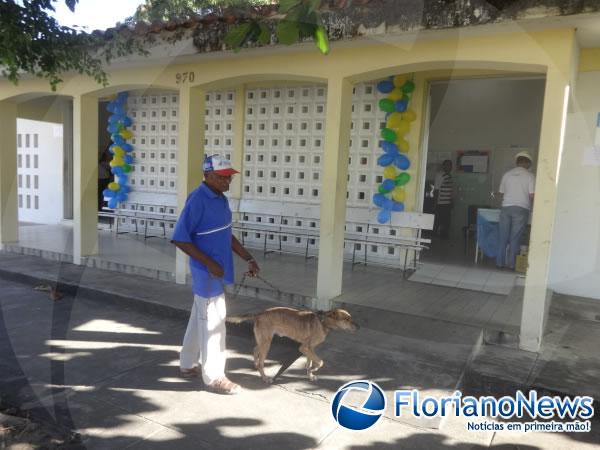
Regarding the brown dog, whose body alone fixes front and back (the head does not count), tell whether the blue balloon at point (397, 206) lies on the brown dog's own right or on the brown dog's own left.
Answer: on the brown dog's own left

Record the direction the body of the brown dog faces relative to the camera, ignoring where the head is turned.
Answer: to the viewer's right

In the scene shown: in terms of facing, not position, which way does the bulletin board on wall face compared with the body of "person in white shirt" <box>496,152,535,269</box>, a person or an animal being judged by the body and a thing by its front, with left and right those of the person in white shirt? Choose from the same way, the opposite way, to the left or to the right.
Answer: the opposite way

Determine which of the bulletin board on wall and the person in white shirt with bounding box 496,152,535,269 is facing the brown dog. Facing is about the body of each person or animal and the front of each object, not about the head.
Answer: the bulletin board on wall

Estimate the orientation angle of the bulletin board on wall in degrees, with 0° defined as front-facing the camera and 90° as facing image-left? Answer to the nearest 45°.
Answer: approximately 0°

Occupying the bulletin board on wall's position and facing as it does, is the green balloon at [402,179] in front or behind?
in front

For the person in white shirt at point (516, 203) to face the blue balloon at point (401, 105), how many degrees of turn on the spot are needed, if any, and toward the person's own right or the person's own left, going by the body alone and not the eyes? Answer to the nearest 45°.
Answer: approximately 90° to the person's own left

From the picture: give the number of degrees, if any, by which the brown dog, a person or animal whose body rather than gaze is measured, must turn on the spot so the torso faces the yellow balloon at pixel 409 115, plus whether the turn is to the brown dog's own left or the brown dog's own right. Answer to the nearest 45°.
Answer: approximately 45° to the brown dog's own left

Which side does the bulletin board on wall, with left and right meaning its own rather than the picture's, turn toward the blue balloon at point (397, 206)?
front

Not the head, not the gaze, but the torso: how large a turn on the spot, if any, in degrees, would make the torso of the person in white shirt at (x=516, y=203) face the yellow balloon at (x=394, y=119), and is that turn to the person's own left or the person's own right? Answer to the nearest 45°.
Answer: approximately 90° to the person's own left

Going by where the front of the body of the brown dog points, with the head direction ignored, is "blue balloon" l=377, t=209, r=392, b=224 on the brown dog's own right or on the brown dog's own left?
on the brown dog's own left

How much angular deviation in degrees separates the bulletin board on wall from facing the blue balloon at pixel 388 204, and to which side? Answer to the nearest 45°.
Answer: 0° — it already faces it

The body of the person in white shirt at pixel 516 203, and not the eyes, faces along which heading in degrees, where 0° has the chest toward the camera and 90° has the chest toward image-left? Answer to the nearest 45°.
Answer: approximately 180°

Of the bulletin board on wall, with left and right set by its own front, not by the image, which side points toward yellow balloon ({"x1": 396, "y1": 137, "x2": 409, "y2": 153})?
front

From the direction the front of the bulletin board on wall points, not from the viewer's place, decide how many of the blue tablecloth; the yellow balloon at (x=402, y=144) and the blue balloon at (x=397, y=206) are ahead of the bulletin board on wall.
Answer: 3

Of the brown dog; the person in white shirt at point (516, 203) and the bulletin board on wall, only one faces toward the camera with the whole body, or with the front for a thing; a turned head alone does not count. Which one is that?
the bulletin board on wall

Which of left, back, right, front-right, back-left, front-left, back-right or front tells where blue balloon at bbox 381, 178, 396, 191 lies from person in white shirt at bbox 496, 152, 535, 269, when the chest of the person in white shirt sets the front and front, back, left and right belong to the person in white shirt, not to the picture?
left

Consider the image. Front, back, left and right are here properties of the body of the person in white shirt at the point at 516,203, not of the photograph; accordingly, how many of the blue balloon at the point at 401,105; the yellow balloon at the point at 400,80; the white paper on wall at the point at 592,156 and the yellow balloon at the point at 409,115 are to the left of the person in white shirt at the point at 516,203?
3
